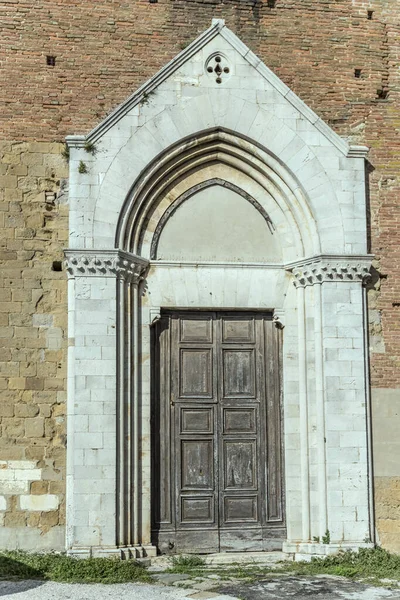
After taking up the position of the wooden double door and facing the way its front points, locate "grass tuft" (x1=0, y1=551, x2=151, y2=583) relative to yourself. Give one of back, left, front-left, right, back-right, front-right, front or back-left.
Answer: front-right

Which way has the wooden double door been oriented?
toward the camera

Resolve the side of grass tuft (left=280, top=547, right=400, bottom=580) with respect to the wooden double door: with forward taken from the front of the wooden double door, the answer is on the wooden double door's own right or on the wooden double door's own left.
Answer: on the wooden double door's own left
